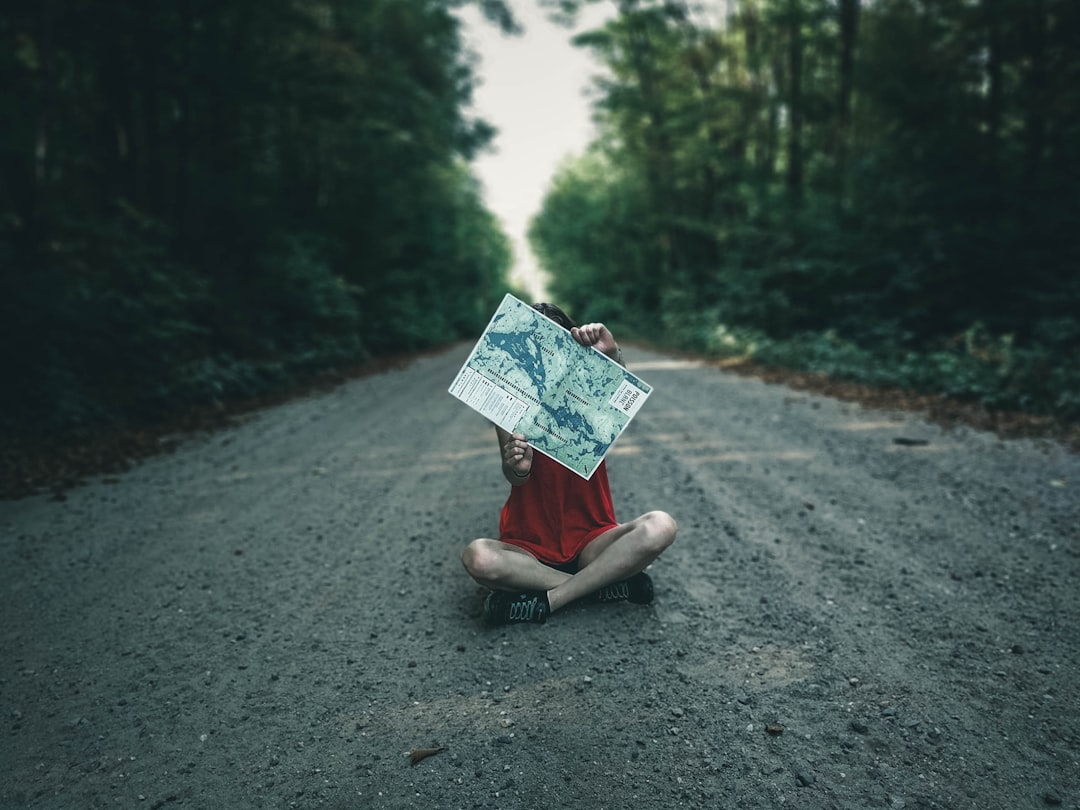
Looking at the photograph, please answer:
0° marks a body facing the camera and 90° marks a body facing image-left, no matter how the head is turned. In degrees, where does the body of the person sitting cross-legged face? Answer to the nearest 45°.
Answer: approximately 0°

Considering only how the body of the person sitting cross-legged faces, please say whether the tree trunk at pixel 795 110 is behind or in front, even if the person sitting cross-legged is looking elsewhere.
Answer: behind
